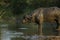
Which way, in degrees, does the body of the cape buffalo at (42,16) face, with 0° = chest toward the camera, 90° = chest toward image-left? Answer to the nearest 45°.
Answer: approximately 90°
